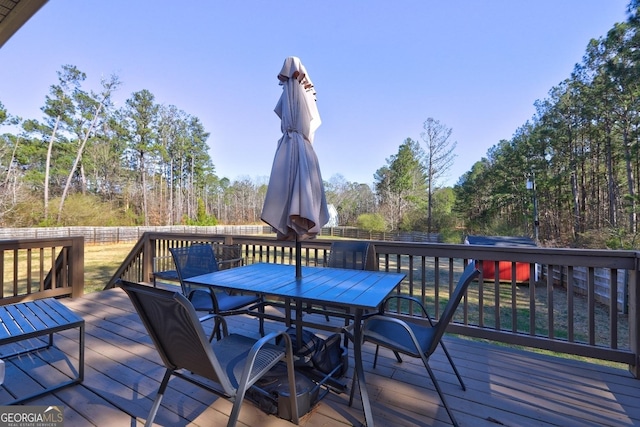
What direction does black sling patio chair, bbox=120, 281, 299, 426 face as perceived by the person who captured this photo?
facing away from the viewer and to the right of the viewer

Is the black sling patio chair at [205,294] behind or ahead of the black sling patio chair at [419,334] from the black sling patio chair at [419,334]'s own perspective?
ahead

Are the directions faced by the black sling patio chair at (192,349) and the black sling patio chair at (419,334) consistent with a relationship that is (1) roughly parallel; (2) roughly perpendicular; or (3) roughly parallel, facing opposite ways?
roughly perpendicular

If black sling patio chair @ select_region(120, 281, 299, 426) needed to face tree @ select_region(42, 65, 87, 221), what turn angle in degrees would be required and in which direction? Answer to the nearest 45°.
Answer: approximately 45° to its left

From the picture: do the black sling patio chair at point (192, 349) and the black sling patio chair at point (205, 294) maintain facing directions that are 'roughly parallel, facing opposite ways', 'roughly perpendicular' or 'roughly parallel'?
roughly perpendicular

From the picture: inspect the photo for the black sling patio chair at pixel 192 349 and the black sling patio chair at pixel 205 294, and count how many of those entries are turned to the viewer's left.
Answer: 0

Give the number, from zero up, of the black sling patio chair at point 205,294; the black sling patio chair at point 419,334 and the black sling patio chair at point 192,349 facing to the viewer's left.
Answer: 1

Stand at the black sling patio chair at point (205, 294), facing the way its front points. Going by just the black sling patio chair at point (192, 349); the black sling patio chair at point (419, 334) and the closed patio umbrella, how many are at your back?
0

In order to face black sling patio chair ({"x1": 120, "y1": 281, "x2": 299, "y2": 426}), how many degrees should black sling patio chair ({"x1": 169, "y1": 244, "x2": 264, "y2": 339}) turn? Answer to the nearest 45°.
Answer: approximately 45° to its right

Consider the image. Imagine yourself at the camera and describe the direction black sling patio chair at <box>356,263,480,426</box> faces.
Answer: facing to the left of the viewer

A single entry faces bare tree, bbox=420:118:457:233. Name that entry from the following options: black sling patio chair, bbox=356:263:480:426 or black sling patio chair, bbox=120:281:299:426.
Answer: black sling patio chair, bbox=120:281:299:426

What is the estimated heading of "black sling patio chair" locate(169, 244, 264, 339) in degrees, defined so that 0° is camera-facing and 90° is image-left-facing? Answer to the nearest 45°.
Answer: approximately 315°

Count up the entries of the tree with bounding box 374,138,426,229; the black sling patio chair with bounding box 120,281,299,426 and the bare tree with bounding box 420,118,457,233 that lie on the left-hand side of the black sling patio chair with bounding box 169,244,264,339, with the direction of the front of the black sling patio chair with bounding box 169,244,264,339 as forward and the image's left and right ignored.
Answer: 2

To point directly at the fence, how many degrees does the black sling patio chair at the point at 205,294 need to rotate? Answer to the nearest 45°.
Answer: approximately 135° to its left

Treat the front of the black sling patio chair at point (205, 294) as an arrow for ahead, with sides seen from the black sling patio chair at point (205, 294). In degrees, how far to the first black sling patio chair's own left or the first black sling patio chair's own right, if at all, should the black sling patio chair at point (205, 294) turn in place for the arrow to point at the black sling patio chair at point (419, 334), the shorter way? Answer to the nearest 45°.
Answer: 0° — it already faces it

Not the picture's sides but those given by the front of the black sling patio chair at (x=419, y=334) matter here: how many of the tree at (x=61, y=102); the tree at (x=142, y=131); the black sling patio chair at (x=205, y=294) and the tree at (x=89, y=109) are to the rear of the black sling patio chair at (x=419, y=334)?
0

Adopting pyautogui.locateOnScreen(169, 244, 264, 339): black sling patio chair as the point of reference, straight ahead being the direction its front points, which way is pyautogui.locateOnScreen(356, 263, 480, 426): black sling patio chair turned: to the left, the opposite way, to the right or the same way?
the opposite way

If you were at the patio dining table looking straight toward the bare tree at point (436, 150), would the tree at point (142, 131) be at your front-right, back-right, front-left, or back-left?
front-left

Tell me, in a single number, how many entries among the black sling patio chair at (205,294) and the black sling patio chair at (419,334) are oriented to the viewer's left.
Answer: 1

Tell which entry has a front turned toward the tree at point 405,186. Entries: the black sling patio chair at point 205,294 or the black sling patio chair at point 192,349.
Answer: the black sling patio chair at point 192,349
